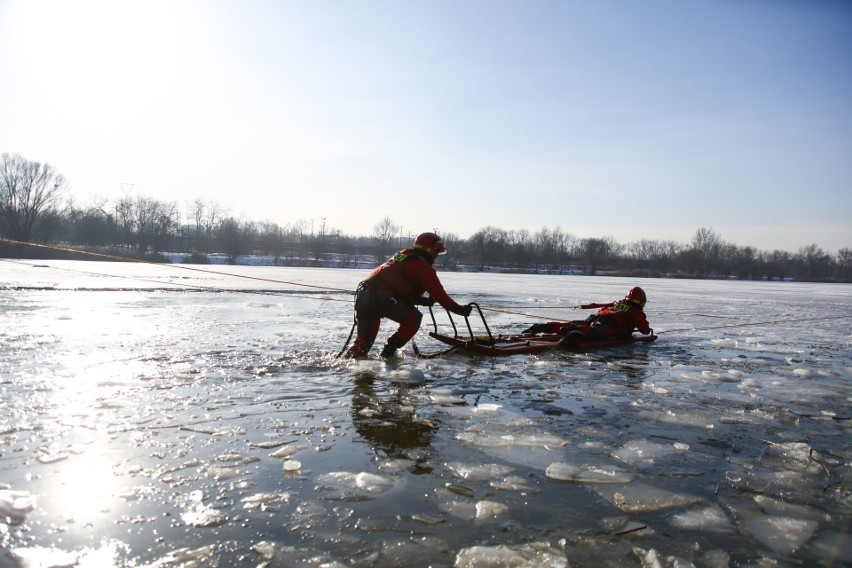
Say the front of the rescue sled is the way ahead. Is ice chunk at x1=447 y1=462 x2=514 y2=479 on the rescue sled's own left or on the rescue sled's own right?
on the rescue sled's own right

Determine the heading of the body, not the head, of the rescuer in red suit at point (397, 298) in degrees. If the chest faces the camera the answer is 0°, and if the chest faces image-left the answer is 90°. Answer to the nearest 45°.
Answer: approximately 270°

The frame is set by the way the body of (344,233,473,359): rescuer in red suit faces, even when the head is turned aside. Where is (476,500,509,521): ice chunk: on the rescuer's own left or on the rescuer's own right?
on the rescuer's own right

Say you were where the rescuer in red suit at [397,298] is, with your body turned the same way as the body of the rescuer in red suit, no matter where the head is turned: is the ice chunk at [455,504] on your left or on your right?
on your right

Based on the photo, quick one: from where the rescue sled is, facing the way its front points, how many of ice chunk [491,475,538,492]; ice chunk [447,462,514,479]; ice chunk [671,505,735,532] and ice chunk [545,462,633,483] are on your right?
4

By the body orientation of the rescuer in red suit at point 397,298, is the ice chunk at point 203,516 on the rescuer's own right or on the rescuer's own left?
on the rescuer's own right

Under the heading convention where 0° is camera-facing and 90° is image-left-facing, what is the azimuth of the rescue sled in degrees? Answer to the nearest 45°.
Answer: approximately 270°

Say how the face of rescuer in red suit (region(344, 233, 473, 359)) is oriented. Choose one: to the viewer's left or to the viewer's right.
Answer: to the viewer's right

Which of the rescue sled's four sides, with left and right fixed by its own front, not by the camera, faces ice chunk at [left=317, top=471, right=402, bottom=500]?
right

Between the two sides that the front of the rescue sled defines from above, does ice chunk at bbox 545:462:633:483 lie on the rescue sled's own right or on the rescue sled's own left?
on the rescue sled's own right

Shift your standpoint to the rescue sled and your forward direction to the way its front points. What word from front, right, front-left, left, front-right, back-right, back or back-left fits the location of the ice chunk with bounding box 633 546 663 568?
right

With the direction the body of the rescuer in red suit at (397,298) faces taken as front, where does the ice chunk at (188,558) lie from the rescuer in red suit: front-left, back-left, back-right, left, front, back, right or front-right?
right

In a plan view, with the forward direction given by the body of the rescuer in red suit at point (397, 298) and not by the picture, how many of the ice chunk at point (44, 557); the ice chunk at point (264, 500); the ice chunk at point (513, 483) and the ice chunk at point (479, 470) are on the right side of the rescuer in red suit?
4
